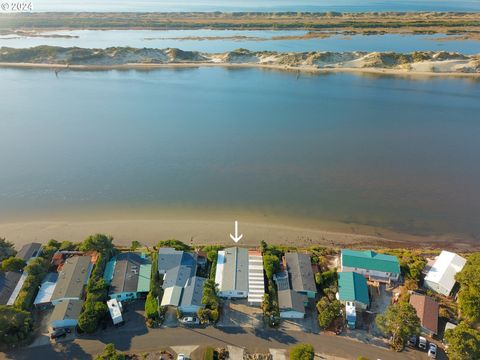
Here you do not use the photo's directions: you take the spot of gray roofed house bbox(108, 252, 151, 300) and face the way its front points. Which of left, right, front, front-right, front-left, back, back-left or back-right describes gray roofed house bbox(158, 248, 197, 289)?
left

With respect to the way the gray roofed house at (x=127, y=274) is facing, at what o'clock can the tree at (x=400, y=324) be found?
The tree is roughly at 10 o'clock from the gray roofed house.

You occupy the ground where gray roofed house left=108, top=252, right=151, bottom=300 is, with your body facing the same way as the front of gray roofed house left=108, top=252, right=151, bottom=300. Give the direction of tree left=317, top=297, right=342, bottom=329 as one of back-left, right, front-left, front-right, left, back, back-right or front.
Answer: front-left

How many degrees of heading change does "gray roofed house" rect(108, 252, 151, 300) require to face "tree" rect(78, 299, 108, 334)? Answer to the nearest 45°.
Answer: approximately 45° to its right

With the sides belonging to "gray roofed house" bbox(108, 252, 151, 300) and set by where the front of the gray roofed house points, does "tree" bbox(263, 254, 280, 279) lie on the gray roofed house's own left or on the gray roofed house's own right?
on the gray roofed house's own left

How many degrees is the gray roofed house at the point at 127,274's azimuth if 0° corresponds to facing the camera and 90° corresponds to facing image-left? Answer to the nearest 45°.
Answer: approximately 0°

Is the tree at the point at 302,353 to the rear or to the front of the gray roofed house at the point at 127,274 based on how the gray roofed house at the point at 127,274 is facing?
to the front

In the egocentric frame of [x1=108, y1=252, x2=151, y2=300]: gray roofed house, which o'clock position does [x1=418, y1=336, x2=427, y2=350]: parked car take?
The parked car is roughly at 10 o'clock from the gray roofed house.

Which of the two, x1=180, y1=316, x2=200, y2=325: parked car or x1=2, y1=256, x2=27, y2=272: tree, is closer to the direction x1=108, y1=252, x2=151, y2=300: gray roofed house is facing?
the parked car
